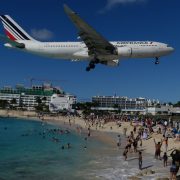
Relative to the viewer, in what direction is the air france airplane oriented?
to the viewer's right
